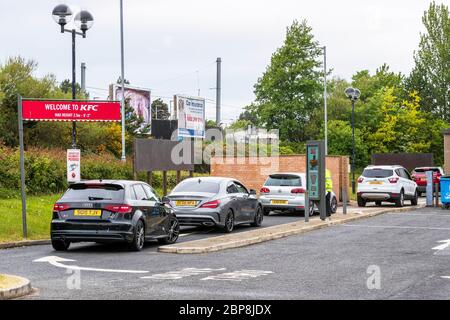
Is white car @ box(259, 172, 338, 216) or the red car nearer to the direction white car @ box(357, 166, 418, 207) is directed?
the red car

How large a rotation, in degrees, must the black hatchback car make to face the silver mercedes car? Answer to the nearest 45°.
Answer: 0° — it already faces it

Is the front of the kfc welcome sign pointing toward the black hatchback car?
yes

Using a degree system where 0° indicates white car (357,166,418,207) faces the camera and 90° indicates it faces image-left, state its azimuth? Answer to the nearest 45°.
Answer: approximately 225°

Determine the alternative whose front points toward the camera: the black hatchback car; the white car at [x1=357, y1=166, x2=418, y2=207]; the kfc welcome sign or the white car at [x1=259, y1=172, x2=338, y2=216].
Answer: the kfc welcome sign

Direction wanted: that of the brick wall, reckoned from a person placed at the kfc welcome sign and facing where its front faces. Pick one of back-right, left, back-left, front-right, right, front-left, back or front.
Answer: back-left

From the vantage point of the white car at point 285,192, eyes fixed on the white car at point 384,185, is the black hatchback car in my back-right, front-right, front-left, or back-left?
back-right

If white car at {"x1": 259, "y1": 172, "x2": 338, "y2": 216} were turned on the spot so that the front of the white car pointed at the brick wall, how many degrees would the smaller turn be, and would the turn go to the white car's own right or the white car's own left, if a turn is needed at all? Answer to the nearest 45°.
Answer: approximately 45° to the white car's own left

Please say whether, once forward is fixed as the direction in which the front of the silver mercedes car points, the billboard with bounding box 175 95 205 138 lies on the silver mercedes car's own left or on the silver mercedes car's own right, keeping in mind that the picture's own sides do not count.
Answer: on the silver mercedes car's own left

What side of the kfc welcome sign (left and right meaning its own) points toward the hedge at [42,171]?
back

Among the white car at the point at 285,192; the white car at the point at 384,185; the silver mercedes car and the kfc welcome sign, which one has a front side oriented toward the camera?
the kfc welcome sign
